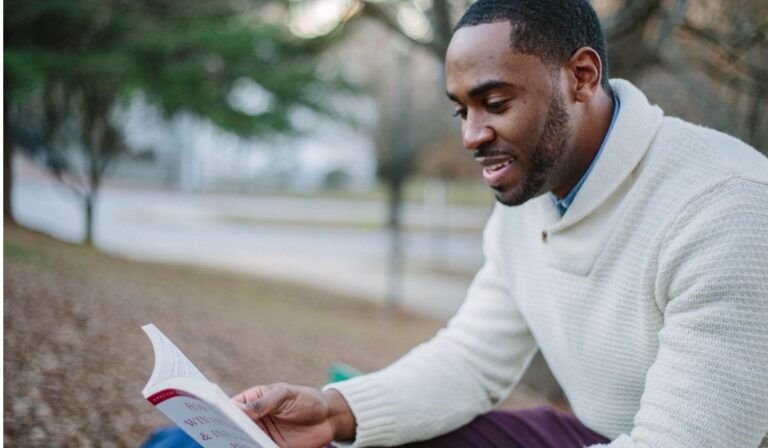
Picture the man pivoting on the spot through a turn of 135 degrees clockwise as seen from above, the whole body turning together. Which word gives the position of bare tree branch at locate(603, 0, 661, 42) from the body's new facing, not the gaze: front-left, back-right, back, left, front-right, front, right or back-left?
front

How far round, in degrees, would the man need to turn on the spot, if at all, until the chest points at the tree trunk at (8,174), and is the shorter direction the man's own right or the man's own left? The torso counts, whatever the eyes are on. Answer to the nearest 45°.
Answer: approximately 90° to the man's own right

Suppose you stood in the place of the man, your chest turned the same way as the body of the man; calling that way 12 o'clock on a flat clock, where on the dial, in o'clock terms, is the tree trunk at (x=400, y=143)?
The tree trunk is roughly at 4 o'clock from the man.

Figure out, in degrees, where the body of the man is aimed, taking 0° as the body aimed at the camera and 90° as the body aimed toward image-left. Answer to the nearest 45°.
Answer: approximately 45°

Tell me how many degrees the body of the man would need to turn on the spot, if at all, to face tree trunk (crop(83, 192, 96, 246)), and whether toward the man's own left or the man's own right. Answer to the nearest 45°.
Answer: approximately 90° to the man's own right

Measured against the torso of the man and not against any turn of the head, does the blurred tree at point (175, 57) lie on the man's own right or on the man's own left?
on the man's own right

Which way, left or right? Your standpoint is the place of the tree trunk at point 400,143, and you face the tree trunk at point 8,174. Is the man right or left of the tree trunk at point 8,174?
left
